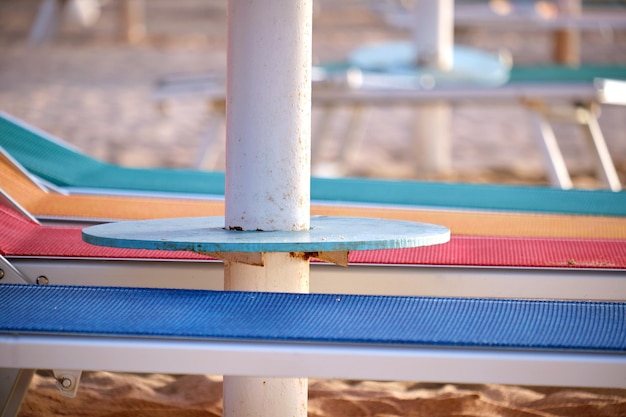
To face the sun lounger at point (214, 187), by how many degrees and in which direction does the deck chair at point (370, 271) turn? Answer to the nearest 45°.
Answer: approximately 135° to its left

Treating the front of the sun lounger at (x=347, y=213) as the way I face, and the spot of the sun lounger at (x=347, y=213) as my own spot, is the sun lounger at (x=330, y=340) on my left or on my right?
on my right

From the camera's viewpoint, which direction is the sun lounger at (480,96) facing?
to the viewer's right

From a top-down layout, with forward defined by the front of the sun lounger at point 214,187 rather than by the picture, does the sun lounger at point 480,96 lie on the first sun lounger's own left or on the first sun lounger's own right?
on the first sun lounger's own left

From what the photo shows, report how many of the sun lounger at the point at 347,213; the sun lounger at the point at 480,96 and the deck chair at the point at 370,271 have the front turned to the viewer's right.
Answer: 3

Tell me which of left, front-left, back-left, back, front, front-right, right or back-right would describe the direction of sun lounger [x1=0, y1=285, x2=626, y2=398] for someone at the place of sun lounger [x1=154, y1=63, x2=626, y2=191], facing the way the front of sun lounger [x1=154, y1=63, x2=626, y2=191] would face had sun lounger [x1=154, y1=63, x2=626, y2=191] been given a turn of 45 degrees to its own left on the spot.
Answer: back-right

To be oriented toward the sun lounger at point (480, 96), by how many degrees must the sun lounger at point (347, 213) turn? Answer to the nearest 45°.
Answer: approximately 90° to its left

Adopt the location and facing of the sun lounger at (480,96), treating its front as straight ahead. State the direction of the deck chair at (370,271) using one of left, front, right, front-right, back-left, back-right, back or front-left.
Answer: right

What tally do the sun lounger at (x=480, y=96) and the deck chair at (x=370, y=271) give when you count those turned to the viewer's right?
2

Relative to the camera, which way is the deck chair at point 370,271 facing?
to the viewer's right

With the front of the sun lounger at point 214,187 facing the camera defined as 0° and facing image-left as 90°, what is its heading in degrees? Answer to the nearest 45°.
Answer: approximately 270°

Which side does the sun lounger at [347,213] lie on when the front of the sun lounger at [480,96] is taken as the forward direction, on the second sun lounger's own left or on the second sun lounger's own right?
on the second sun lounger's own right

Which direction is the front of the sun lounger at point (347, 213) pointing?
to the viewer's right
